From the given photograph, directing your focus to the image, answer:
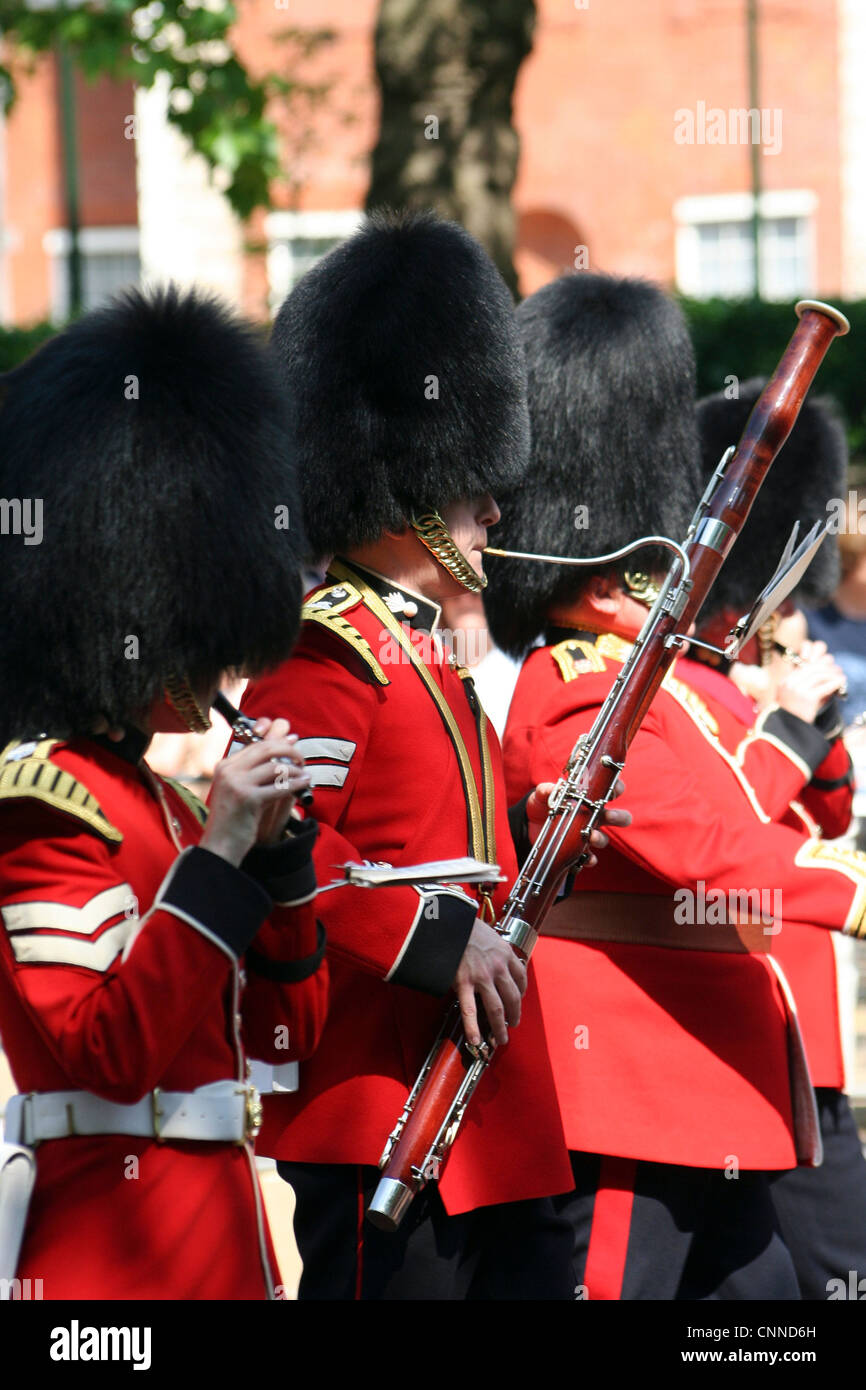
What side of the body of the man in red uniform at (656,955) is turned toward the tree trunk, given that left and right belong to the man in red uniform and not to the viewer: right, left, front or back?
left

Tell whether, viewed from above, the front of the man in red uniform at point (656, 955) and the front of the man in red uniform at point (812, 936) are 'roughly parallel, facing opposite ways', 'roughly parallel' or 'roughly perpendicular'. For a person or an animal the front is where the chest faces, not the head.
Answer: roughly parallel

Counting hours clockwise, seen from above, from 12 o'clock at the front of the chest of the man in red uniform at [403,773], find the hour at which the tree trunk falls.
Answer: The tree trunk is roughly at 9 o'clock from the man in red uniform.

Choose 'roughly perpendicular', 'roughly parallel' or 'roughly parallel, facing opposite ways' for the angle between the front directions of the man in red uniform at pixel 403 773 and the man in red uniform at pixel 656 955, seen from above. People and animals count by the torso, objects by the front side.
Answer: roughly parallel

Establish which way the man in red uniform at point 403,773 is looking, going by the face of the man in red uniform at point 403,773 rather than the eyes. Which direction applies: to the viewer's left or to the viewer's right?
to the viewer's right

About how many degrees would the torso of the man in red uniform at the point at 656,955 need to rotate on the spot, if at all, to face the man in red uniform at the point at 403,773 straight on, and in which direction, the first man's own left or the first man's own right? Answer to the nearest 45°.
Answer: approximately 135° to the first man's own right

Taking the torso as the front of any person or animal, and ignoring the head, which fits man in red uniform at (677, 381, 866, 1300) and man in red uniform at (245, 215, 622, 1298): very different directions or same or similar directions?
same or similar directions

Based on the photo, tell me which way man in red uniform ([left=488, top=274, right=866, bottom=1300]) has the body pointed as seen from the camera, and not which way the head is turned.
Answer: to the viewer's right

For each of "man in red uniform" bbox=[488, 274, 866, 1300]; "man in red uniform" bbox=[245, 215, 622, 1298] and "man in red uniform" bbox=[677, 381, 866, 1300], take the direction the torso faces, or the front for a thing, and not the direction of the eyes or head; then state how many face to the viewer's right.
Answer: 3

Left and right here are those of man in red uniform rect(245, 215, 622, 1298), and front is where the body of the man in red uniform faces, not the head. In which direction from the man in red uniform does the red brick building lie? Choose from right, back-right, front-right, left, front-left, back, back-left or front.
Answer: left

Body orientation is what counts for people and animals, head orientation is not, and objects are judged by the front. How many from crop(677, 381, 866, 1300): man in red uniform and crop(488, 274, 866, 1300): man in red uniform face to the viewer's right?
2

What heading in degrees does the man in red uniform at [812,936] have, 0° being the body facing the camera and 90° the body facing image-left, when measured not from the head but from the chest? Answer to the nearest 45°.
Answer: approximately 270°

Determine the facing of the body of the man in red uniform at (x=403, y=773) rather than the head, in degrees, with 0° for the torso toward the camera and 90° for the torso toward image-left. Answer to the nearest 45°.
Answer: approximately 270°
